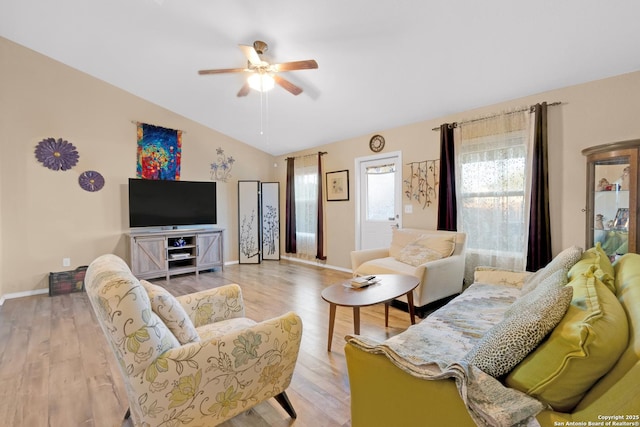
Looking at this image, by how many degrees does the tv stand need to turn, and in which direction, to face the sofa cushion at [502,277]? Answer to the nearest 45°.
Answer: approximately 45° to its left

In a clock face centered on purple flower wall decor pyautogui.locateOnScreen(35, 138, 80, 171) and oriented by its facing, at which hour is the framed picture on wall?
The framed picture on wall is roughly at 10 o'clock from the purple flower wall decor.

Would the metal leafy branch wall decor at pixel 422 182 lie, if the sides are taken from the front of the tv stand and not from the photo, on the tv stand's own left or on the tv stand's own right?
on the tv stand's own left

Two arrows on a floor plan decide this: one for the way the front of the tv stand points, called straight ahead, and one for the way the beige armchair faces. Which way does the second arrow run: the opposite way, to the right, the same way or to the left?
to the right

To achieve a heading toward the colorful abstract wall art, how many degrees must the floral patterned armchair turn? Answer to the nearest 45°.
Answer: approximately 45° to its left

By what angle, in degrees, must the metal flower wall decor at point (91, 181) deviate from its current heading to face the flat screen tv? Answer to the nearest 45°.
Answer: approximately 90° to its left

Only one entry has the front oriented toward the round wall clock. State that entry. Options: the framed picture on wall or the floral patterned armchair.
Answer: the floral patterned armchair

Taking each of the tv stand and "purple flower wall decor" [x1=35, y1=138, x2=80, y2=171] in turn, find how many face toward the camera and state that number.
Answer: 2

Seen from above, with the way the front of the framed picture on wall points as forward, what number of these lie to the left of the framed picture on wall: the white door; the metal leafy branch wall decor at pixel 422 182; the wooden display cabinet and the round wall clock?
4

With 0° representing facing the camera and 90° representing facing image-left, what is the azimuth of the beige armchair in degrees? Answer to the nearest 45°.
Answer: approximately 45°

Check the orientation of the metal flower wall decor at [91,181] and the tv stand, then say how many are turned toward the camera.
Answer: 2

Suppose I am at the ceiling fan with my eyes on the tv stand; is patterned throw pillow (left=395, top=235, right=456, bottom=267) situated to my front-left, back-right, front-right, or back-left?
back-right

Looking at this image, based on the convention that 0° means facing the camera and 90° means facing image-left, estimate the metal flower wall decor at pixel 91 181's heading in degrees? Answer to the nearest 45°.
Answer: approximately 0°

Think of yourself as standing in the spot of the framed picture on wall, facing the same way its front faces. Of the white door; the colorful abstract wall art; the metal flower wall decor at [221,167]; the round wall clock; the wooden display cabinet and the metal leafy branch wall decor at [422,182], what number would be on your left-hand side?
4
